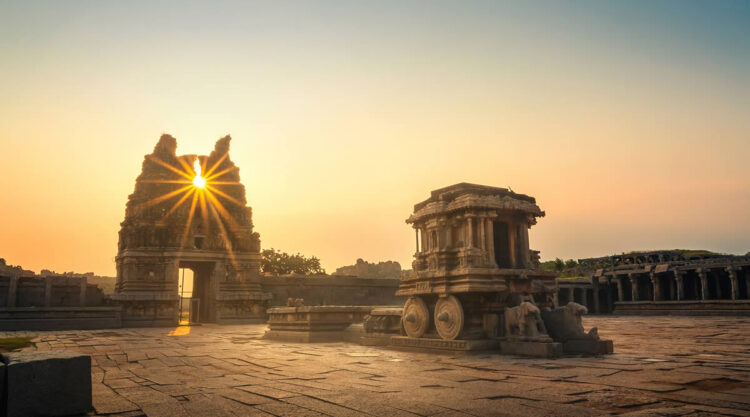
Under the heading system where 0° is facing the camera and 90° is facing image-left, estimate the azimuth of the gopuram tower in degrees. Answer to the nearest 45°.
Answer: approximately 0°

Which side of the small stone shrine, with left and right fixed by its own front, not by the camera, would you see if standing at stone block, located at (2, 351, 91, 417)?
right

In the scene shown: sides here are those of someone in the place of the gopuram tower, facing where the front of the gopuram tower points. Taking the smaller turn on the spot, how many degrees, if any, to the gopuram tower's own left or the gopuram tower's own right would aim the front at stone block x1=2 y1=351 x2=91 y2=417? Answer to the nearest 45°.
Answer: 0° — it already faces it

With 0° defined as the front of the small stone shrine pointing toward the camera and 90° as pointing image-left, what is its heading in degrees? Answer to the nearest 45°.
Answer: approximately 315°

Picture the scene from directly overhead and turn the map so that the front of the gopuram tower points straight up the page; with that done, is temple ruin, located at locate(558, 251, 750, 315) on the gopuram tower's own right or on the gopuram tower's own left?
on the gopuram tower's own left

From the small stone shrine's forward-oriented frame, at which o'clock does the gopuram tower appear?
The gopuram tower is roughly at 6 o'clock from the small stone shrine.

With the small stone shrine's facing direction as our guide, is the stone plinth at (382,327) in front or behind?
behind
